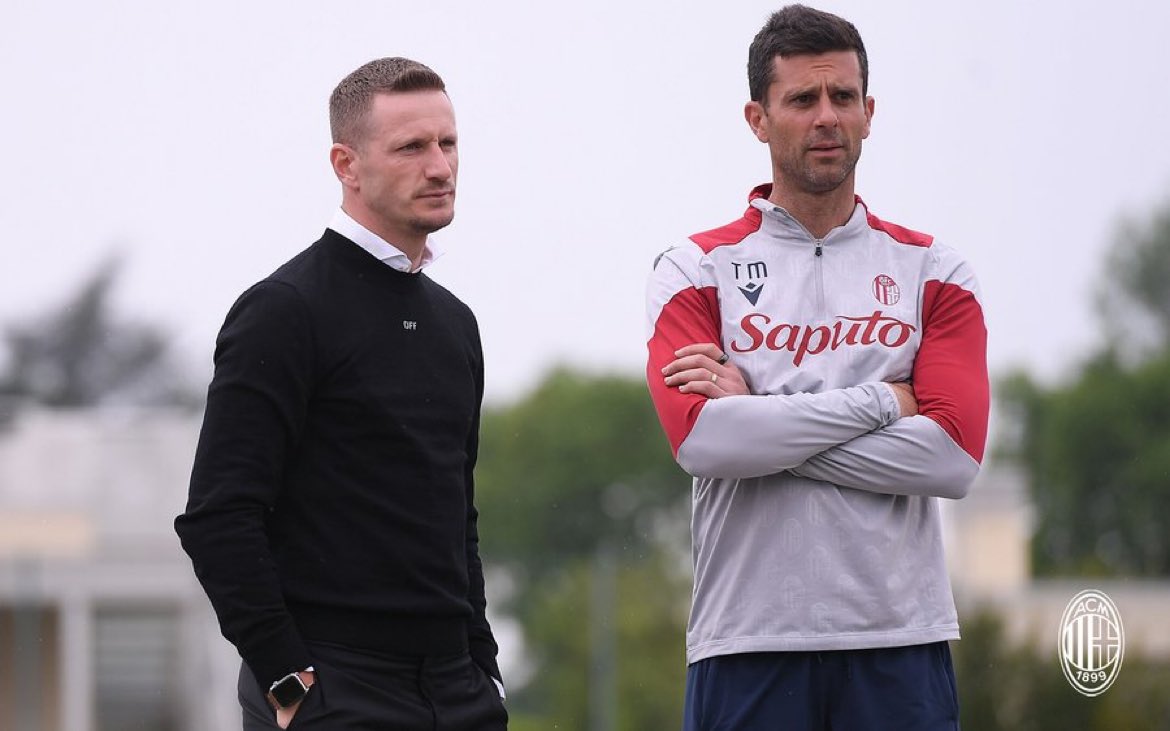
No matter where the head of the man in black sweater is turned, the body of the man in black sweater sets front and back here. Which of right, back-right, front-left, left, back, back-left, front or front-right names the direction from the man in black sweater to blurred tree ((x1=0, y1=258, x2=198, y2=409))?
back-left

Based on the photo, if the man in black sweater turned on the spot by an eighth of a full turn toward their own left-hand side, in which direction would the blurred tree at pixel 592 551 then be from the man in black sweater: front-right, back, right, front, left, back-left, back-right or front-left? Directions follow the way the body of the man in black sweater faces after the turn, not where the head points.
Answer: left

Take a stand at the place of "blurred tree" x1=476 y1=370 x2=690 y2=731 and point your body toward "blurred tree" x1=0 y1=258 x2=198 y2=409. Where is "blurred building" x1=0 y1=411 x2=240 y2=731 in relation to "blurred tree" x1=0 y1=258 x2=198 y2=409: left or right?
left

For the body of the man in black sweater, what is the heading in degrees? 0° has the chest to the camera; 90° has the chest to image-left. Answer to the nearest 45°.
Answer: approximately 315°

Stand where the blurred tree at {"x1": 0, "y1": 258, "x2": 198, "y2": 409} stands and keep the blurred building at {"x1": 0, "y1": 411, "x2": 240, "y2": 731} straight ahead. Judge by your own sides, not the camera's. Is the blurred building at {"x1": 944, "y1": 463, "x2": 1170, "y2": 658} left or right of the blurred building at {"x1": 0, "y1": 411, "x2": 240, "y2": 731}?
left

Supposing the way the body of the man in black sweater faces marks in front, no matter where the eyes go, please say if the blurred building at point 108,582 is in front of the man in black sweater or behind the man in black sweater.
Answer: behind

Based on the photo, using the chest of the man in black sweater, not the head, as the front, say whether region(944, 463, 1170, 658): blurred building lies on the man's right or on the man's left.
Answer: on the man's left
